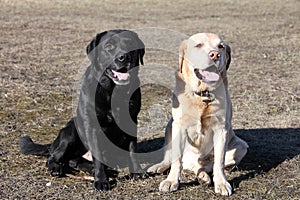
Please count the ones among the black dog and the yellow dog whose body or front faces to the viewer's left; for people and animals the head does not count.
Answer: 0

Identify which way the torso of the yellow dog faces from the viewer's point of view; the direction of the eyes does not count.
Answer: toward the camera

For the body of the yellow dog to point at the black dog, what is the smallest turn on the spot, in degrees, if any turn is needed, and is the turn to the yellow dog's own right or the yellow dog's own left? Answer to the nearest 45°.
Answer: approximately 90° to the yellow dog's own right

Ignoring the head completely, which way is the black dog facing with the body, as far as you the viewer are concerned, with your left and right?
facing the viewer and to the right of the viewer

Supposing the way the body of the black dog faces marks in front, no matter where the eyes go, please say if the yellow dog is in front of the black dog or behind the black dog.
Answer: in front
